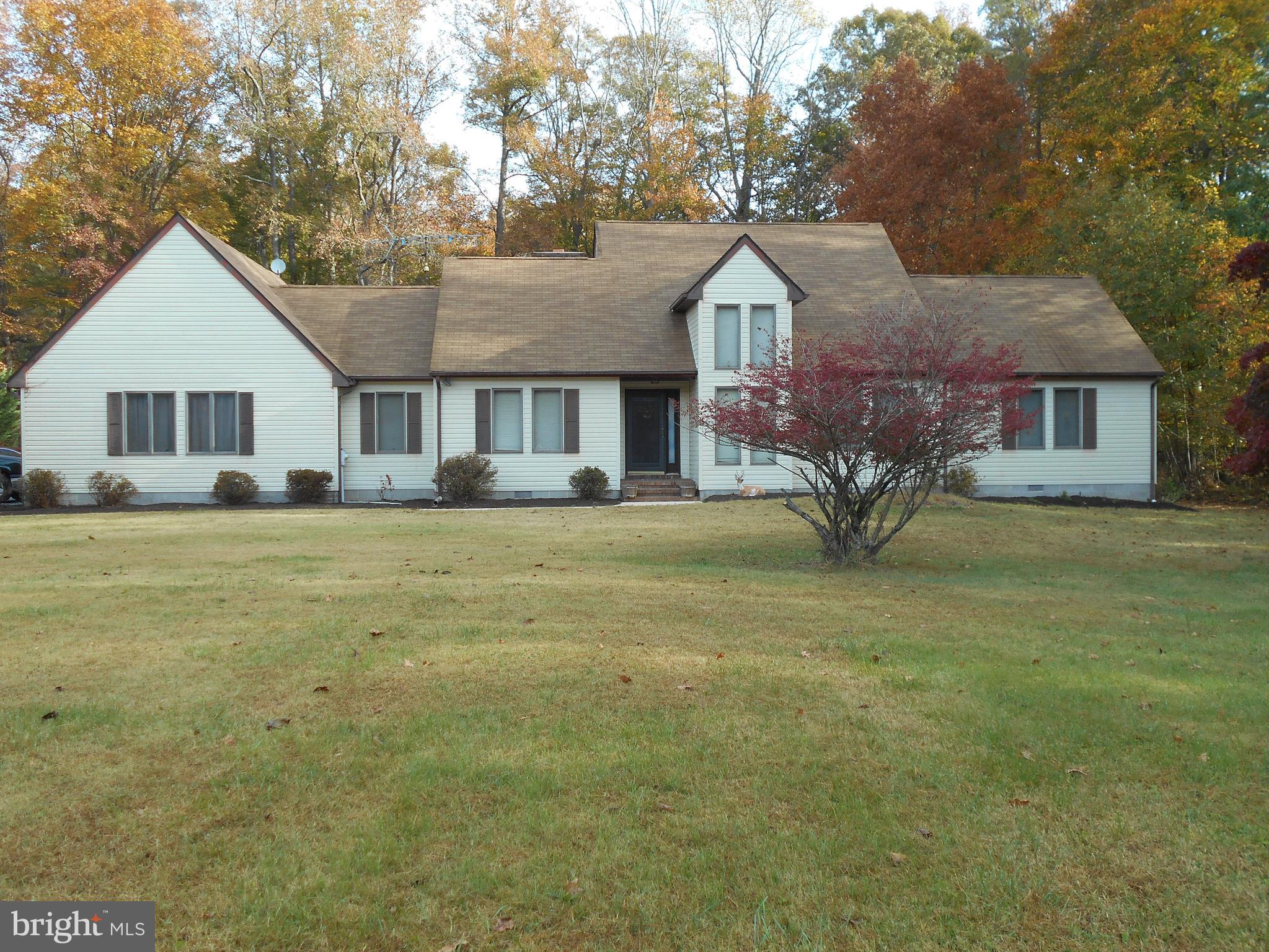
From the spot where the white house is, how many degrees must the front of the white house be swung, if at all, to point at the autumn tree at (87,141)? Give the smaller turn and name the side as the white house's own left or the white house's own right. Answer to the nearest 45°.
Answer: approximately 135° to the white house's own right

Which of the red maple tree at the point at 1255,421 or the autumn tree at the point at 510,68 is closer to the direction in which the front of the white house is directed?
the red maple tree

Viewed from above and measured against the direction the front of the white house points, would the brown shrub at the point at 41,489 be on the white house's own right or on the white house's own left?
on the white house's own right

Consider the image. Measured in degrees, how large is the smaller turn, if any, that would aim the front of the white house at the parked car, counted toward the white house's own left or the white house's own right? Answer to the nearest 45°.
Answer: approximately 90° to the white house's own right

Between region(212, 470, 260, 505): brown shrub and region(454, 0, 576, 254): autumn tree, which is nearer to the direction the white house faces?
the brown shrub

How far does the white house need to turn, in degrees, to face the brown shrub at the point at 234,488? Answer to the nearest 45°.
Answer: approximately 90° to its right

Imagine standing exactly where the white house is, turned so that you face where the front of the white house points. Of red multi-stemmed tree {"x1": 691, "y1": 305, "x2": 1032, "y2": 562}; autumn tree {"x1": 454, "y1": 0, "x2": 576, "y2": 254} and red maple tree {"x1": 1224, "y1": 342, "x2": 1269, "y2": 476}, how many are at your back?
1

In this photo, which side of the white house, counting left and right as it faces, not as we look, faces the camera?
front

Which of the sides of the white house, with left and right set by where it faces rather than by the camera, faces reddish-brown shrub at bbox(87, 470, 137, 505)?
right

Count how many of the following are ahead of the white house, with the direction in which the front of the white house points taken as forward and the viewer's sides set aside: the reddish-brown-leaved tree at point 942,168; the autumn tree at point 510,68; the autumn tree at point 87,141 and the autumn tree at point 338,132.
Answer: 0

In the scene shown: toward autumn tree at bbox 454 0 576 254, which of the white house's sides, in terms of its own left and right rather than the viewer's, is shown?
back

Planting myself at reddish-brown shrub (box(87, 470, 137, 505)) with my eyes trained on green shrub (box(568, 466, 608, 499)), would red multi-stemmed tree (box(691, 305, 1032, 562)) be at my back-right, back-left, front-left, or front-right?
front-right

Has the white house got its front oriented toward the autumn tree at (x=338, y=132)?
no

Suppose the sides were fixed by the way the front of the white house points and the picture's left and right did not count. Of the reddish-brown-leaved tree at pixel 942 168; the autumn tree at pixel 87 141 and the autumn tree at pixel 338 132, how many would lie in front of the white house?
0
